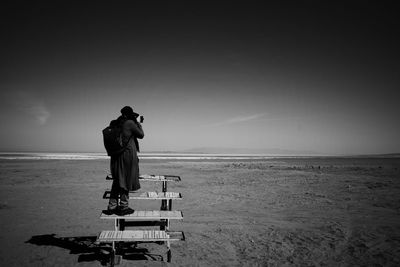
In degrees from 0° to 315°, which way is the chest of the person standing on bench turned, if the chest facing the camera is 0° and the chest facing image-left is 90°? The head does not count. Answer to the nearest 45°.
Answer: approximately 270°
